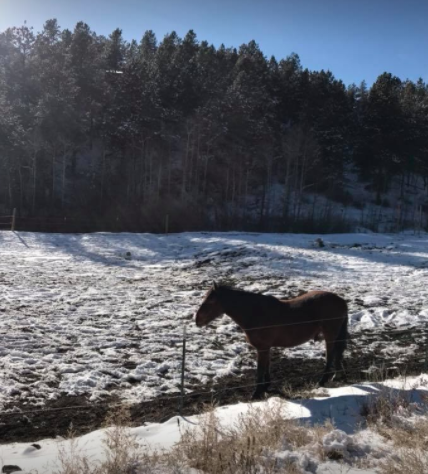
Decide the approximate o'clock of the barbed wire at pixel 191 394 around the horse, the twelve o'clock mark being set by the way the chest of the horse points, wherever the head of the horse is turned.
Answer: The barbed wire is roughly at 11 o'clock from the horse.

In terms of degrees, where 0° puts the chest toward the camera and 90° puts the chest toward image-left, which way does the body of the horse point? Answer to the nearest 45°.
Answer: approximately 90°
